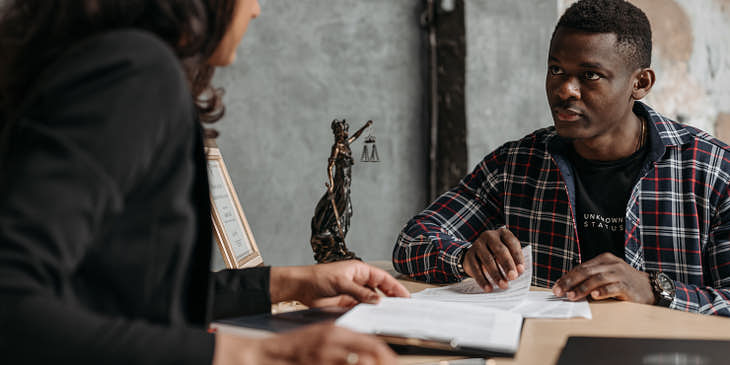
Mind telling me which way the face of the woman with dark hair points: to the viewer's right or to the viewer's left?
to the viewer's right

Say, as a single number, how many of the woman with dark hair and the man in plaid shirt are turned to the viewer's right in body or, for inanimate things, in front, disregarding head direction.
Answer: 1

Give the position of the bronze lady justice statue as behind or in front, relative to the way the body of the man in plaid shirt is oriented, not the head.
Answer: in front

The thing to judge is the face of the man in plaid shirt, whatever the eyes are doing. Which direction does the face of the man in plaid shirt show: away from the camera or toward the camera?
toward the camera

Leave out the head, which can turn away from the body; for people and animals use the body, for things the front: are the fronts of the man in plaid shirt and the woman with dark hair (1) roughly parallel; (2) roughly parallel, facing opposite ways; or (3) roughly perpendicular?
roughly parallel, facing opposite ways

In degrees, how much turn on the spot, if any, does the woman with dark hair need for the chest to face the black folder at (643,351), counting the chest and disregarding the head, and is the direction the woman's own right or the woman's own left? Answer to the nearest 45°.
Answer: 0° — they already face it

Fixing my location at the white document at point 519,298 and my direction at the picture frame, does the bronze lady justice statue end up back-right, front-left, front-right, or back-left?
front-right

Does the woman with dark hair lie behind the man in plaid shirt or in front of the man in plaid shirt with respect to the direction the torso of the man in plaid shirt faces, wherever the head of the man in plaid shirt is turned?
in front

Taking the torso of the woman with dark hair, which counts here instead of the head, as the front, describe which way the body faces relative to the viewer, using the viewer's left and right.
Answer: facing to the right of the viewer

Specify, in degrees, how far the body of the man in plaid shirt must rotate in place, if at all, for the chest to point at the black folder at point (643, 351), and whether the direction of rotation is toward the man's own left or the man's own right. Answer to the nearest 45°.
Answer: approximately 45° to the man's own left

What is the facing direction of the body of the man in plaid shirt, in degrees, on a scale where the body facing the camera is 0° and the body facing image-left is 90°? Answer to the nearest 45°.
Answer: approximately 45°

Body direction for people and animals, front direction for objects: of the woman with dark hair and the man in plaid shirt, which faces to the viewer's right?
the woman with dark hair
